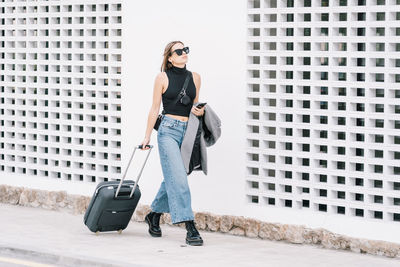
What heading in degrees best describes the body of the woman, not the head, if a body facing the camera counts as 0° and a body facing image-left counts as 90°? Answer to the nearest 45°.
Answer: approximately 315°

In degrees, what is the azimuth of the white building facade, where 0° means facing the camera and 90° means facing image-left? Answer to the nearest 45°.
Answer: approximately 45°
